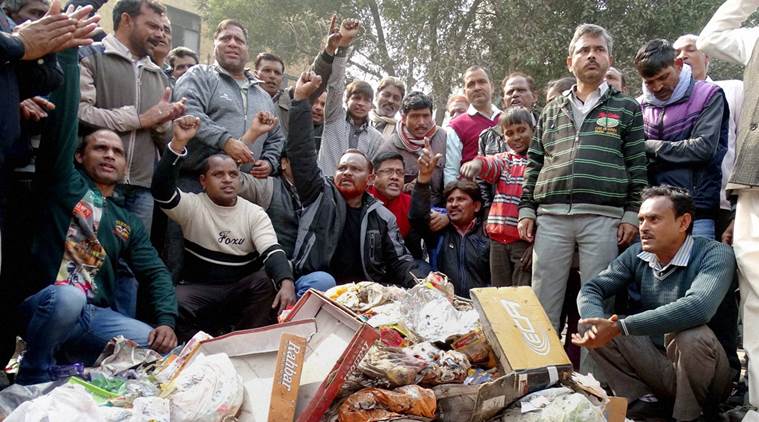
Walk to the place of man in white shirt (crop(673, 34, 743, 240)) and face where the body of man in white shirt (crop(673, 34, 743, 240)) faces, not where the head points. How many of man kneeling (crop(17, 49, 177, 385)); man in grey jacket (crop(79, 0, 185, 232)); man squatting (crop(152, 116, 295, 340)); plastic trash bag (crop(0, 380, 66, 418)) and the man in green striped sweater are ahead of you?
5

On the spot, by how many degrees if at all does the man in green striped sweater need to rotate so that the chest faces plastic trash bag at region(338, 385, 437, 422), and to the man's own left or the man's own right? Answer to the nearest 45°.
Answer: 0° — they already face it

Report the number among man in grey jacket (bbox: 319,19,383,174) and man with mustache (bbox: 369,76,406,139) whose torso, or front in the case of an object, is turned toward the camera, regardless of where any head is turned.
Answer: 2

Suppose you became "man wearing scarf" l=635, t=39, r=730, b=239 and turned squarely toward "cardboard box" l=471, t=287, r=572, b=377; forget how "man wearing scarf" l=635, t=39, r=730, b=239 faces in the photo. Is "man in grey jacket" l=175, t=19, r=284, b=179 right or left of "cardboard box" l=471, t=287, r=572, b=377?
right

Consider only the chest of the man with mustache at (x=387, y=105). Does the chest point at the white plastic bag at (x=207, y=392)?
yes

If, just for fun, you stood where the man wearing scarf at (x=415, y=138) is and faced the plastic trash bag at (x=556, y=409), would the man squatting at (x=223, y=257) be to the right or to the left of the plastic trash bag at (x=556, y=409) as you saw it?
right

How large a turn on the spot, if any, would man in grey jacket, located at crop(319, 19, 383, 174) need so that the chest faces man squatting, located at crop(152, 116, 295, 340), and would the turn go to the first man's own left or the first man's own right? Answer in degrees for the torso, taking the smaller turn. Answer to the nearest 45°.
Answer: approximately 45° to the first man's own right

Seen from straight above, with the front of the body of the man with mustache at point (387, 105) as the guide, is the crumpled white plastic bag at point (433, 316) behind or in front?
in front

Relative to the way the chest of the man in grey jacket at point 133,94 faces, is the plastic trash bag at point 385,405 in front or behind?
in front

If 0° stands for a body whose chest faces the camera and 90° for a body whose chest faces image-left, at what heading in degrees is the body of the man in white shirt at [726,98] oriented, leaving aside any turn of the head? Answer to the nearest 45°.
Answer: approximately 45°
